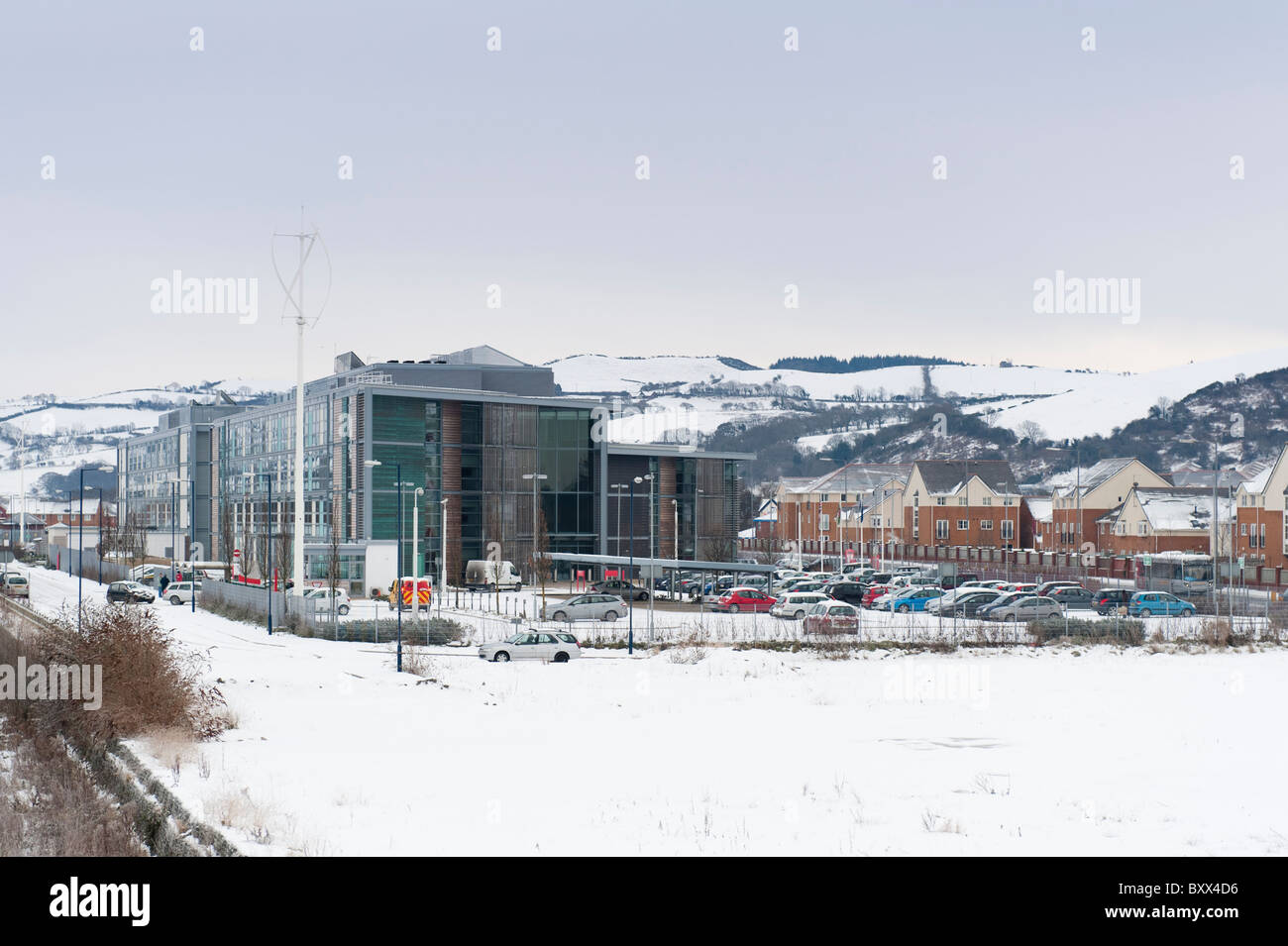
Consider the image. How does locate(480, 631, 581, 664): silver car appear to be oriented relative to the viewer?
to the viewer's left
